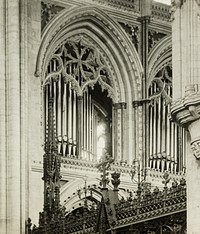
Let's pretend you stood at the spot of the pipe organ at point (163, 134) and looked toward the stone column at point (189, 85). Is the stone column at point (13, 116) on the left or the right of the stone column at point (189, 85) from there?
right

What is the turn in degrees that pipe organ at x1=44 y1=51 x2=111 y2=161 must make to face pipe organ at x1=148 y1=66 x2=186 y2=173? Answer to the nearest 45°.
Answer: approximately 90° to its left

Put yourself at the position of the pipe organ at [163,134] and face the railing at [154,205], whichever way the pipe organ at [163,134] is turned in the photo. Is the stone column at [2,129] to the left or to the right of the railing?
right

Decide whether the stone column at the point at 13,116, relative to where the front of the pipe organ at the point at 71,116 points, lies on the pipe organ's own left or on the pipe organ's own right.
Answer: on the pipe organ's own right

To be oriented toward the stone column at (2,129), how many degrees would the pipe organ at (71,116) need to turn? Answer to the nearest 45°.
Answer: approximately 90° to its right

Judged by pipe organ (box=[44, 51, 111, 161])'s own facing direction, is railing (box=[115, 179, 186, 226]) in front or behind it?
in front

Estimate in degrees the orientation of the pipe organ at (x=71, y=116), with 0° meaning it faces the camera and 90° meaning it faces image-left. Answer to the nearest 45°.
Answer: approximately 315°
